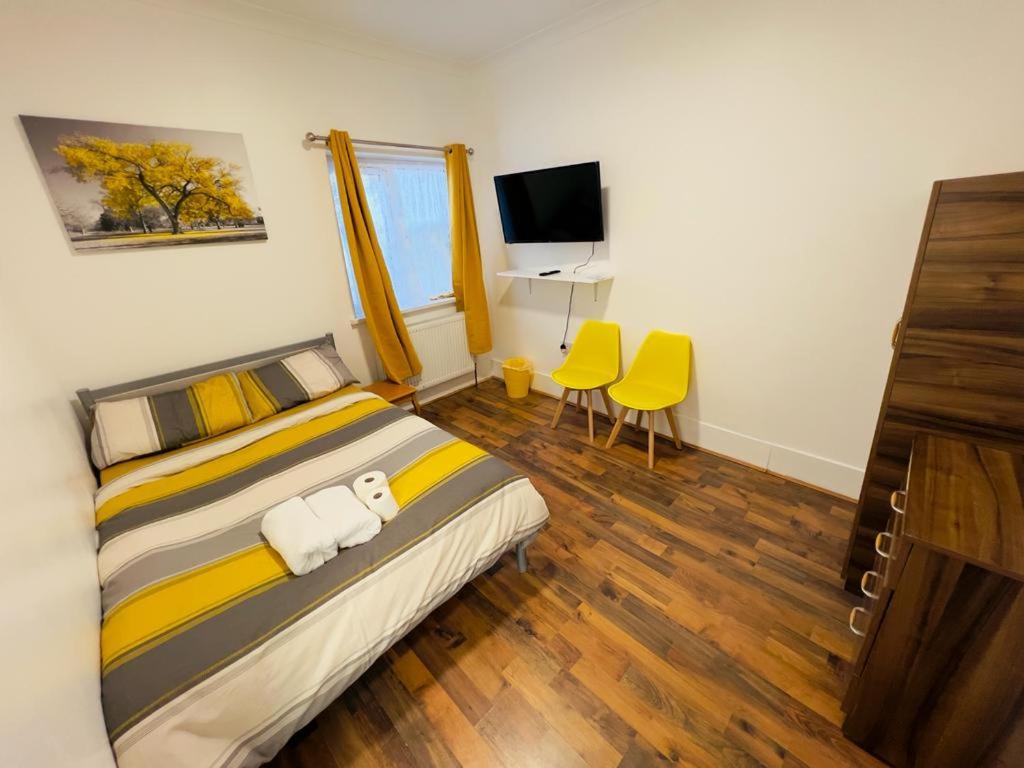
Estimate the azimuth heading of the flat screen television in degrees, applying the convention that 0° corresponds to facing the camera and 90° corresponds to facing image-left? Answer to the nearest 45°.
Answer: approximately 45°

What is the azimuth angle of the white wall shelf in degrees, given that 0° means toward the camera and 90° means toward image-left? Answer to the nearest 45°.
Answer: approximately 45°

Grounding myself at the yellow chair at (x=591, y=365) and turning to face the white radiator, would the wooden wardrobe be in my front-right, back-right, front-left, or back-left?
back-left

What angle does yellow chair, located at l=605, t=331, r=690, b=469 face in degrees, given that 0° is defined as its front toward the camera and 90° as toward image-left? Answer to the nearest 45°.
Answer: approximately 45°

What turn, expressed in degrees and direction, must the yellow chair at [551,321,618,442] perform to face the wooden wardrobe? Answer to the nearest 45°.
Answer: approximately 90° to its left

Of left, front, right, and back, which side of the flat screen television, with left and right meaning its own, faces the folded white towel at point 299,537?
front

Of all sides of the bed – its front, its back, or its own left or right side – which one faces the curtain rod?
left

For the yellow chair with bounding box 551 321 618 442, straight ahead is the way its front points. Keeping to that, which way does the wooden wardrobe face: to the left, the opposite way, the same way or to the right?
to the right

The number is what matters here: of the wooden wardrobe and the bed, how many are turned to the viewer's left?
1

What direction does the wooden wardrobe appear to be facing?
to the viewer's left

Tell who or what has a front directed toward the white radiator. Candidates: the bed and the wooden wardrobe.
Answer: the wooden wardrobe

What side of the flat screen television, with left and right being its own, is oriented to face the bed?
front

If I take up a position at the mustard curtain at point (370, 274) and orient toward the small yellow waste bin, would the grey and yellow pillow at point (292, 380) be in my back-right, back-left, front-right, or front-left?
back-right
